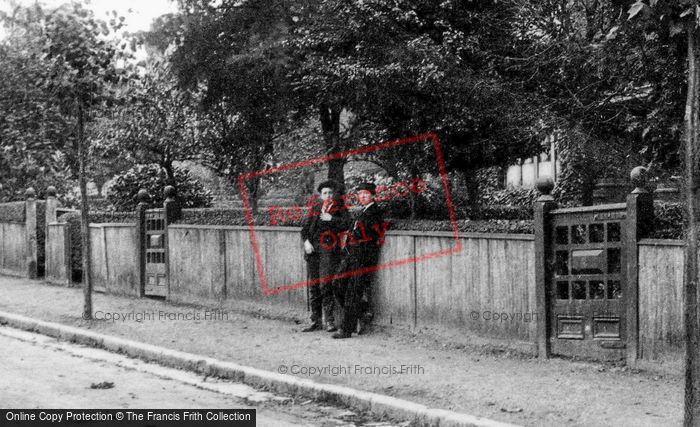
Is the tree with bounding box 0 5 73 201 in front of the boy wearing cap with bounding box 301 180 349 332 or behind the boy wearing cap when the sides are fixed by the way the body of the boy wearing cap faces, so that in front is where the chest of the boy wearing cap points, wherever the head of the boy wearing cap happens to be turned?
behind

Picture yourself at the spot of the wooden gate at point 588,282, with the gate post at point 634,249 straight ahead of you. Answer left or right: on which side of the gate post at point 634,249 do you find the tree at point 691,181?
right

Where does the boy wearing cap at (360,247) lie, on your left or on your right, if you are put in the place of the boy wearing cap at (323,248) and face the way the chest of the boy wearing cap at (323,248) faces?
on your left

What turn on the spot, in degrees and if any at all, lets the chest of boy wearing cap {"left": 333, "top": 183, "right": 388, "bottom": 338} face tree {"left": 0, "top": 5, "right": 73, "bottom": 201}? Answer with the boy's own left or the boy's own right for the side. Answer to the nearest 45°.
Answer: approximately 90° to the boy's own right

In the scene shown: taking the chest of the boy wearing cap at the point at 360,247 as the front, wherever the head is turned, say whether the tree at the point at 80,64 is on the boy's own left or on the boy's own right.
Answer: on the boy's own right

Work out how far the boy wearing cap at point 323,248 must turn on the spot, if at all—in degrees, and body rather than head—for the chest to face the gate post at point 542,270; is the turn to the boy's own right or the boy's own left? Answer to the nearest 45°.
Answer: approximately 45° to the boy's own left

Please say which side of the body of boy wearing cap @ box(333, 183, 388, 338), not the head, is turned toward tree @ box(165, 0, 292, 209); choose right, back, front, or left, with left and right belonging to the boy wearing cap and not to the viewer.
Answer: right

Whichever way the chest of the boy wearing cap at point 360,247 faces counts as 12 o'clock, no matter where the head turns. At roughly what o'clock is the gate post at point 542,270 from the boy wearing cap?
The gate post is roughly at 9 o'clock from the boy wearing cap.

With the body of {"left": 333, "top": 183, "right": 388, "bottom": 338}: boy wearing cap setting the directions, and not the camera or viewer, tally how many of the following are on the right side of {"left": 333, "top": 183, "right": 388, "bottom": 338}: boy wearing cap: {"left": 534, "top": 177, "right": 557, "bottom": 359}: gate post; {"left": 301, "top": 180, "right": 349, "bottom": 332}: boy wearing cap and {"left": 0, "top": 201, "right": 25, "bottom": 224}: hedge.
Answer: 2

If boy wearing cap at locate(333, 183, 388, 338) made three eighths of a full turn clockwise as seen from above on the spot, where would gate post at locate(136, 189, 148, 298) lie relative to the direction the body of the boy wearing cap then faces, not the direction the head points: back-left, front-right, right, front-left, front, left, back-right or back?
front-left

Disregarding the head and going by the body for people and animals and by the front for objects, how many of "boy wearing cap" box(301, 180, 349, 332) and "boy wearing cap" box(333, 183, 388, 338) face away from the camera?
0

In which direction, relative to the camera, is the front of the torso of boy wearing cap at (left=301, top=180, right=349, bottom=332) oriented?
toward the camera

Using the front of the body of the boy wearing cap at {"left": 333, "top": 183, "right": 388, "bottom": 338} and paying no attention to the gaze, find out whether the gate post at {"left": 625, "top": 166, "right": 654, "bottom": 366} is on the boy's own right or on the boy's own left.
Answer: on the boy's own left

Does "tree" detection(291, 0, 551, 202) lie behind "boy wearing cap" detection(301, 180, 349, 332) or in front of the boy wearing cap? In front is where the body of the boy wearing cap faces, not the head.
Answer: behind

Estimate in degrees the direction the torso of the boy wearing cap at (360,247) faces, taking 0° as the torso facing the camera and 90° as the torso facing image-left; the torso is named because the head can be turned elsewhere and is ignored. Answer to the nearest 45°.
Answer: approximately 45°
